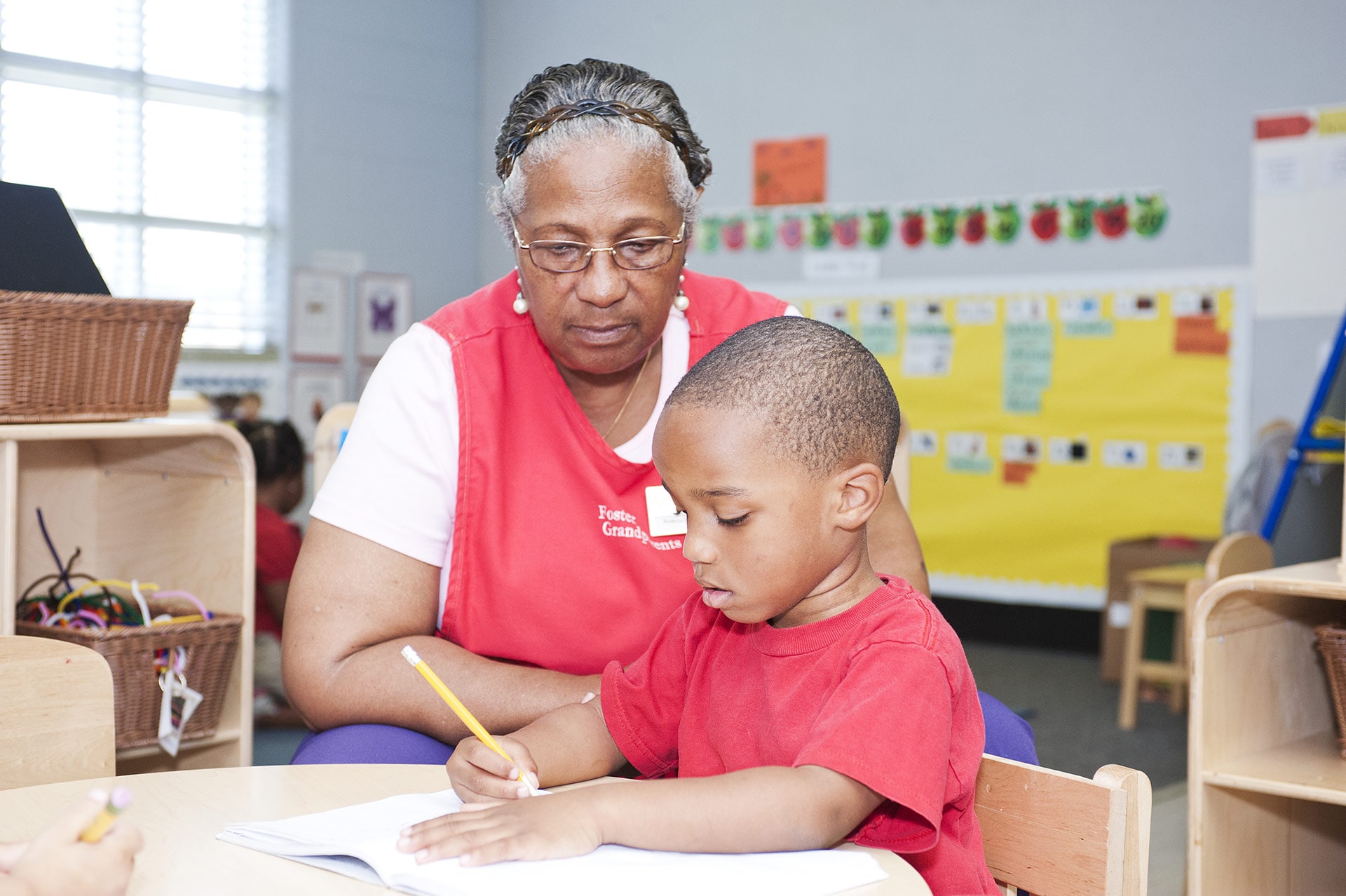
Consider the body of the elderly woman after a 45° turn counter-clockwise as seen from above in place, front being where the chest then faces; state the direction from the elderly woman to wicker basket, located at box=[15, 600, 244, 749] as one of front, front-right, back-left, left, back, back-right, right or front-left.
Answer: back

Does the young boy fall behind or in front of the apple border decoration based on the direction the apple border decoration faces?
in front

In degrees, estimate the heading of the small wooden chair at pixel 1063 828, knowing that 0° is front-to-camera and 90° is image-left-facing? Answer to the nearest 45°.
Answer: approximately 45°

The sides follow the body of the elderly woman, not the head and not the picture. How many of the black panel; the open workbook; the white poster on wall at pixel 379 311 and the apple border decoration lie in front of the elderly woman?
1

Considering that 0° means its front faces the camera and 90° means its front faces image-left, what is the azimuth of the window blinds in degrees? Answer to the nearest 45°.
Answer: approximately 315°

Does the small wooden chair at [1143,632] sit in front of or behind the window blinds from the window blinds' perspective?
in front

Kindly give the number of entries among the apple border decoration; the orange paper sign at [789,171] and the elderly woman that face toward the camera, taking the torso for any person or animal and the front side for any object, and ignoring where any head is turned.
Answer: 3

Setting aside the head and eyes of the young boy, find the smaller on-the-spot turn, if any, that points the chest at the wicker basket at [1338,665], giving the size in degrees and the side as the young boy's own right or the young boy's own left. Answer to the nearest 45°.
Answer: approximately 180°

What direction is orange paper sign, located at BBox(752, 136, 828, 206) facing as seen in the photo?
toward the camera

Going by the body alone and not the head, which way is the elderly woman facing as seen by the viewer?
toward the camera

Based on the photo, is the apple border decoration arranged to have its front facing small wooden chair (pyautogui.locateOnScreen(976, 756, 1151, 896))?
yes

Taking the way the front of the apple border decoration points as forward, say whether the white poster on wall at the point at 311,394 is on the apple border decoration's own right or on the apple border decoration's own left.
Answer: on the apple border decoration's own right

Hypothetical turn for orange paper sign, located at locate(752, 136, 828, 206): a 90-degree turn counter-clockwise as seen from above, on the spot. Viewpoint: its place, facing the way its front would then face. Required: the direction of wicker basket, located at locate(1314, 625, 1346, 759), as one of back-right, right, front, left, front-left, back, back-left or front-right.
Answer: right

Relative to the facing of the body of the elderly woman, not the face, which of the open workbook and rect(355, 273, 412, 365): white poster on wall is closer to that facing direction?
the open workbook

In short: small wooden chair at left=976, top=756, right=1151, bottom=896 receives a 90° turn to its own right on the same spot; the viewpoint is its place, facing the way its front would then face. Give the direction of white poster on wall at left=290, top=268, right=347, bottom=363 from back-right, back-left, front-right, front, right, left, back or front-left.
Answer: front

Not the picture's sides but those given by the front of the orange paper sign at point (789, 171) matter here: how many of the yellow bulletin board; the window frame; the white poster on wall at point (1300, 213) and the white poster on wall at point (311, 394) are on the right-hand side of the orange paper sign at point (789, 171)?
2

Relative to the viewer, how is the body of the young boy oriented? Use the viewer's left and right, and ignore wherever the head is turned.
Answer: facing the viewer and to the left of the viewer

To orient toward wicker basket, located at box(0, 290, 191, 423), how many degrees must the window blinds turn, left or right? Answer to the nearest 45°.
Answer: approximately 45° to its right

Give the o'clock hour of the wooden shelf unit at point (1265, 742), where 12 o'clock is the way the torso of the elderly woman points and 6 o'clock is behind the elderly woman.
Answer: The wooden shelf unit is roughly at 8 o'clock from the elderly woman.

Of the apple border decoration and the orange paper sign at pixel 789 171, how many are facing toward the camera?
2

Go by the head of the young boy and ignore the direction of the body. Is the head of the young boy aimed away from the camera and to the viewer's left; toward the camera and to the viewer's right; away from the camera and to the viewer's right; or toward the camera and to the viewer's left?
toward the camera and to the viewer's left

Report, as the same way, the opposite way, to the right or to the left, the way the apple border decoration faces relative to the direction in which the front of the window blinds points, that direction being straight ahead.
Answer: to the right
